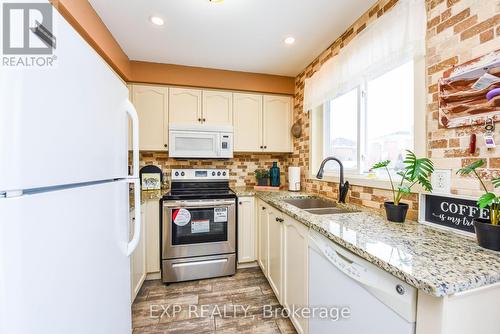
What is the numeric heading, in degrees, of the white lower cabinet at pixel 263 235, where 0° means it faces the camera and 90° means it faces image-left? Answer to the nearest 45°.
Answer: approximately 90°

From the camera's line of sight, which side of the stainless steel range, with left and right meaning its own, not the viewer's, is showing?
front

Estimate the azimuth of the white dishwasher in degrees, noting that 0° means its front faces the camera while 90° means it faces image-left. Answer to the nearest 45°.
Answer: approximately 45°

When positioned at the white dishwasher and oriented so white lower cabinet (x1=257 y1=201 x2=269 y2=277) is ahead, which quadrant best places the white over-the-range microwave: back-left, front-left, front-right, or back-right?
front-left

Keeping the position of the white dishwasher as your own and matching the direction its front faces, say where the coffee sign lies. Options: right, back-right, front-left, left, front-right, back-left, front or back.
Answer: back

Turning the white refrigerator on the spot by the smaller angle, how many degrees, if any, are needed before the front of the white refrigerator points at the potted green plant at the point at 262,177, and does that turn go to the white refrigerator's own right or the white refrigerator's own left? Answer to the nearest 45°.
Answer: approximately 90° to the white refrigerator's own left

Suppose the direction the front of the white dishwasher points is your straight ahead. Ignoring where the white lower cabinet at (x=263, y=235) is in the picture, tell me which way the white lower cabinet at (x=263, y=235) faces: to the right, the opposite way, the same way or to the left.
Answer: the same way

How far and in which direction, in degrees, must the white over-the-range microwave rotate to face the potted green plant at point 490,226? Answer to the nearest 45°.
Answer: approximately 45° to its left

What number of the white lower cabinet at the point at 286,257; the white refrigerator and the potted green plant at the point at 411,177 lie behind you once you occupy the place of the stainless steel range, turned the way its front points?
0

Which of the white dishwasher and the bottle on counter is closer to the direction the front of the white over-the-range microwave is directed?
the white dishwasher

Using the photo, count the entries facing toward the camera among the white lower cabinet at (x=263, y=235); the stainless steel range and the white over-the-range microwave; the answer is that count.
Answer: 2

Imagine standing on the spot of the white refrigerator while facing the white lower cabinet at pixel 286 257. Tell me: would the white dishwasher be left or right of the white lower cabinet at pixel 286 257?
right

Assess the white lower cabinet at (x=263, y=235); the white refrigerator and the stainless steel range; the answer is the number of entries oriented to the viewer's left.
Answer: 1

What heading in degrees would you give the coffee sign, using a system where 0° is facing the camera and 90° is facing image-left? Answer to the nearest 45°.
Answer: approximately 45°

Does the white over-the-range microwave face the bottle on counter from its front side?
no

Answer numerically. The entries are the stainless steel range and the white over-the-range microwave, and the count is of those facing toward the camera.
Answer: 2

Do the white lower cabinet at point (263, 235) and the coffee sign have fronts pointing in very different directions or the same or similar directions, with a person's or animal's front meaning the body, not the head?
same or similar directions
